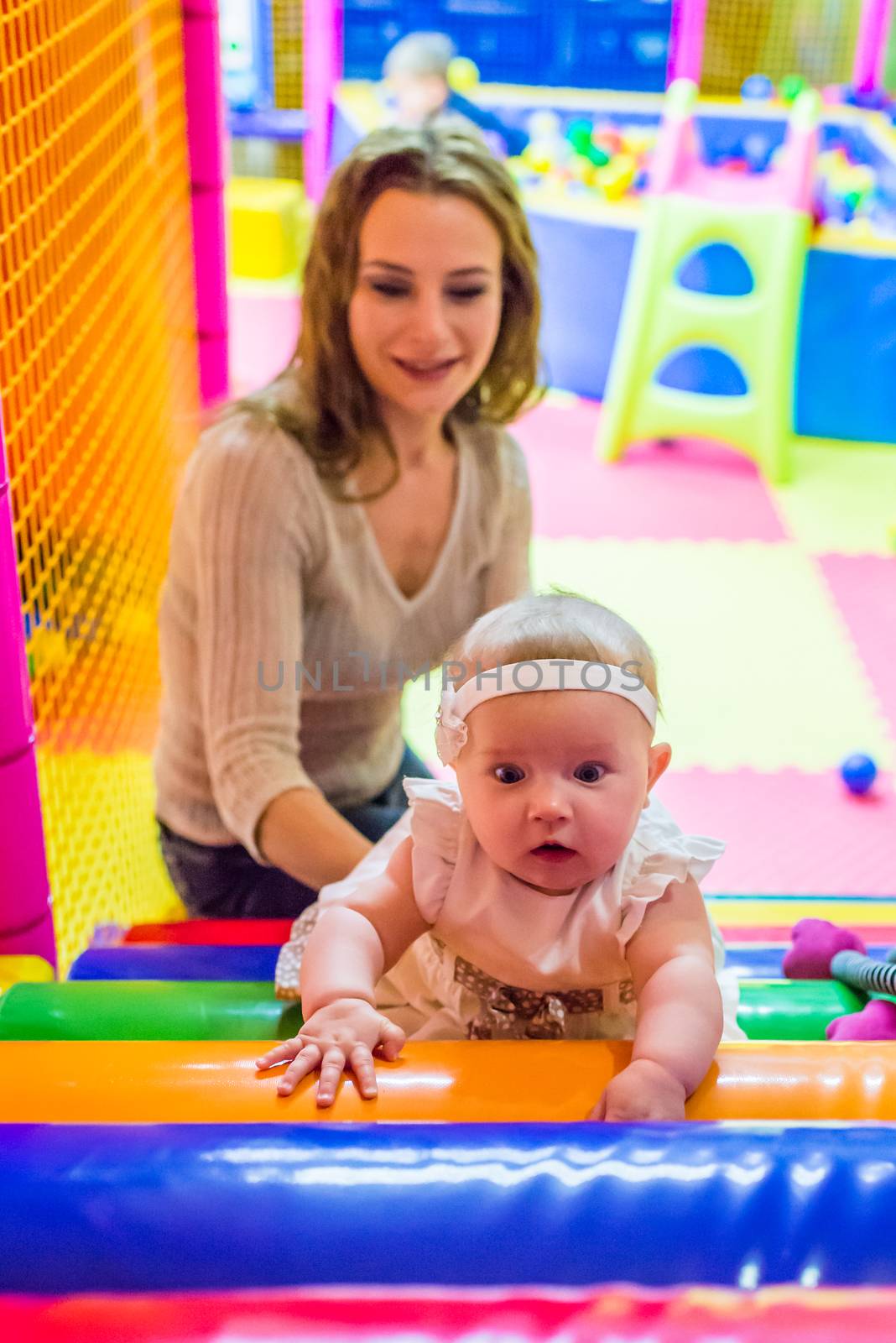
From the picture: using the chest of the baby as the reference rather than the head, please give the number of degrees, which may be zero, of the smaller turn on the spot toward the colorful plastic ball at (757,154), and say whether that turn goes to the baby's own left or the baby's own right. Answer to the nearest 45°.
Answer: approximately 180°

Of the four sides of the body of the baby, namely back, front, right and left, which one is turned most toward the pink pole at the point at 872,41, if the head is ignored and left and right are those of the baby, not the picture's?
back

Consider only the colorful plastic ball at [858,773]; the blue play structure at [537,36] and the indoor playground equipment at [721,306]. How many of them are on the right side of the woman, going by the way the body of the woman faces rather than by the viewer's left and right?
0

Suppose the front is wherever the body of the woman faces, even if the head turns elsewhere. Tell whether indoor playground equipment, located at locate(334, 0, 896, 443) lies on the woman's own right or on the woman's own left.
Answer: on the woman's own left

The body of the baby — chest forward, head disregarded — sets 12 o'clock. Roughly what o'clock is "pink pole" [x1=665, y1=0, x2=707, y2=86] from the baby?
The pink pole is roughly at 6 o'clock from the baby.

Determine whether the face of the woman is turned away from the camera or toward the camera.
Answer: toward the camera

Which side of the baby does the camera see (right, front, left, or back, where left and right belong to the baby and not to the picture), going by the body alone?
front

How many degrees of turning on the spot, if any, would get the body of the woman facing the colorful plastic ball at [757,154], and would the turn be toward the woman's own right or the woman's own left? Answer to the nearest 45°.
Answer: approximately 135° to the woman's own left

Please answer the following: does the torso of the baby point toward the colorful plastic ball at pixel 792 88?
no

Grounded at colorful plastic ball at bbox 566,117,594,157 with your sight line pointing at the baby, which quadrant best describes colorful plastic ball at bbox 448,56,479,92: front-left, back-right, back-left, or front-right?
back-right

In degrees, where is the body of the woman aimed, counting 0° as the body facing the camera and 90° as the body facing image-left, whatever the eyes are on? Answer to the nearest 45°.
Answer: approximately 315°

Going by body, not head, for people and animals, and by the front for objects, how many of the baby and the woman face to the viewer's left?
0

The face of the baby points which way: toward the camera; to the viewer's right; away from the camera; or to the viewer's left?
toward the camera

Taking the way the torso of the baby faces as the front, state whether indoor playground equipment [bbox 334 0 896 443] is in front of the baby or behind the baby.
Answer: behind

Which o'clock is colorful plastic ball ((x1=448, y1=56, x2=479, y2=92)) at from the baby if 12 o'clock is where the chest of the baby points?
The colorful plastic ball is roughly at 6 o'clock from the baby.

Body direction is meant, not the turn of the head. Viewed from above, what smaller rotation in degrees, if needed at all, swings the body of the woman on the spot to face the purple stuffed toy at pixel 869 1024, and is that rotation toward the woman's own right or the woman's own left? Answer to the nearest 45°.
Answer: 0° — they already face it

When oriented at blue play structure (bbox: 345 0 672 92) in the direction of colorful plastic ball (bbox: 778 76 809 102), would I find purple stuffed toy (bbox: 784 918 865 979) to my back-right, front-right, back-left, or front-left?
front-right
